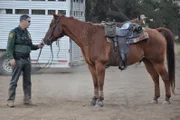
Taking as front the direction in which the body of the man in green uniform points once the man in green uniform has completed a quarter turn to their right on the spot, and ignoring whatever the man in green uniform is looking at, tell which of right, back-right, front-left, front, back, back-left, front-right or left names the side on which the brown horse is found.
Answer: back-left

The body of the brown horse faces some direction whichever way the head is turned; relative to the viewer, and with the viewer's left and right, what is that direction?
facing to the left of the viewer
